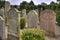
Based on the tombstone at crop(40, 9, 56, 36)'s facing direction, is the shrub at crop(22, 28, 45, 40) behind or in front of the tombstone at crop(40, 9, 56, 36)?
in front

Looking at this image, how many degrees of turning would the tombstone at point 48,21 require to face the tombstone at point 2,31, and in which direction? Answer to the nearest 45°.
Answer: approximately 45° to its right

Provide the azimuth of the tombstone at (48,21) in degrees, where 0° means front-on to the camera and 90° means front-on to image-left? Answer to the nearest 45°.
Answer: approximately 0°

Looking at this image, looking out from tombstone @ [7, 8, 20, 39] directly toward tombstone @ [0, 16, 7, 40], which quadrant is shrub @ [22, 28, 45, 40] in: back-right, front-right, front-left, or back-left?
back-left

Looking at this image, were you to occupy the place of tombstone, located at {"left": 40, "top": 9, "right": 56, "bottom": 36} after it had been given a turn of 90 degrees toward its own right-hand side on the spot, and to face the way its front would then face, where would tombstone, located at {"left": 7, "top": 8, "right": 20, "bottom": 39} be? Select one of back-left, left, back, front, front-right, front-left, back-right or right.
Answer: front-left

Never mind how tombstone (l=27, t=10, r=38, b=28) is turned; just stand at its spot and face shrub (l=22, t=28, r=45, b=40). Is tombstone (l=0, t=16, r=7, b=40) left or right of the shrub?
right
